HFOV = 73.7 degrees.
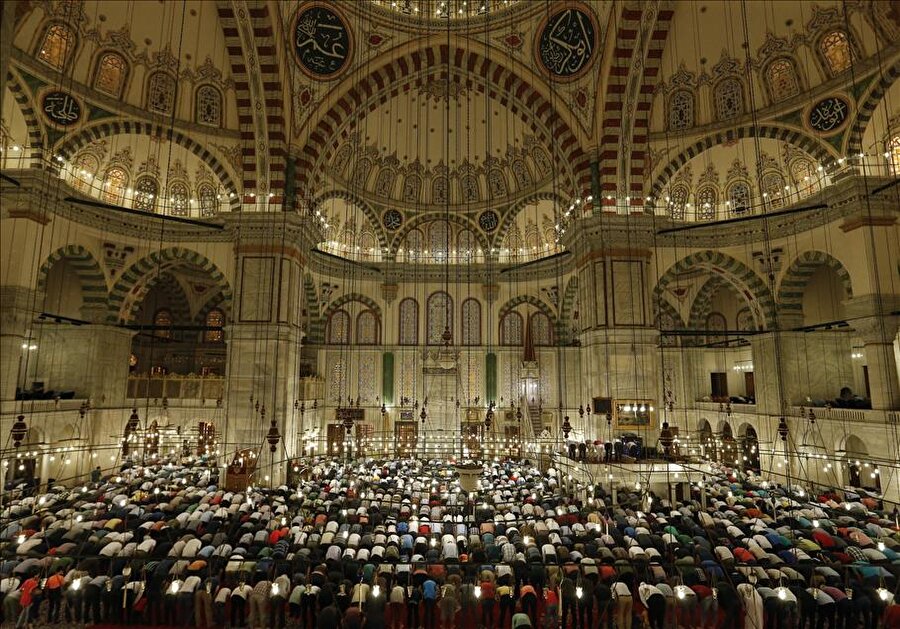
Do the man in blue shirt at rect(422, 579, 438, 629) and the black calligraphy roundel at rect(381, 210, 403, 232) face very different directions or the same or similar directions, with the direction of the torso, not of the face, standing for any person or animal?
very different directions

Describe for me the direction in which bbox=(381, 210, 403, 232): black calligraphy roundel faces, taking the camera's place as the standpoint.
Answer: facing the viewer

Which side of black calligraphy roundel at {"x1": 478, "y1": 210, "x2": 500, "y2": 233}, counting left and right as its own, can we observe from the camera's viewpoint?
front

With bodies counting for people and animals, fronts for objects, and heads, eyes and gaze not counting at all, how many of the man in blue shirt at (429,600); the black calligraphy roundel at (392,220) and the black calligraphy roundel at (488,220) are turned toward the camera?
2

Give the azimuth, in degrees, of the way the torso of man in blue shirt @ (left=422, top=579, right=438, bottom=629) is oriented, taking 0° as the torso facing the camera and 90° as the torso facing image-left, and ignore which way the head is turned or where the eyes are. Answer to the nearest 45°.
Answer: approximately 180°

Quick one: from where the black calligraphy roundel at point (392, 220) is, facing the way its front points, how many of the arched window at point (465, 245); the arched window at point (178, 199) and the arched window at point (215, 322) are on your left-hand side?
1

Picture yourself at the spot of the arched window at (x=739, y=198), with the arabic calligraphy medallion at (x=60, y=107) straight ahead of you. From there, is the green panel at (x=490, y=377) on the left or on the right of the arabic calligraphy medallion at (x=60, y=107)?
right

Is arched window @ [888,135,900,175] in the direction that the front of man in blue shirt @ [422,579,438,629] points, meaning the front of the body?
no

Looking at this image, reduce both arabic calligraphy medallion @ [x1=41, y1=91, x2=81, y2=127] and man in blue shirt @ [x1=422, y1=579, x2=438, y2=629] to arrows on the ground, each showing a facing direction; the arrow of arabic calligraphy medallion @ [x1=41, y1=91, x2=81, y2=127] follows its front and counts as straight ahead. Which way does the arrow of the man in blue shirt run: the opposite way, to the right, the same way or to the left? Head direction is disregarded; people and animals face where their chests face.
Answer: to the left

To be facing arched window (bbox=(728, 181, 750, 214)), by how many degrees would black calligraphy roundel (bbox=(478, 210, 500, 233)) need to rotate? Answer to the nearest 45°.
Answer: approximately 45° to its left

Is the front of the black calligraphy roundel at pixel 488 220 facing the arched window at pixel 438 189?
no

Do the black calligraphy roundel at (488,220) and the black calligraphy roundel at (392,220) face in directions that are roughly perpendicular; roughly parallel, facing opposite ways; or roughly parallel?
roughly parallel

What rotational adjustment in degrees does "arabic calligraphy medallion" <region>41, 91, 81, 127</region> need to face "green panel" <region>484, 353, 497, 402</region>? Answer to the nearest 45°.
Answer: approximately 45° to its left

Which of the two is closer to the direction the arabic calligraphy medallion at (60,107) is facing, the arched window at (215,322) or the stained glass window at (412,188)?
the stained glass window

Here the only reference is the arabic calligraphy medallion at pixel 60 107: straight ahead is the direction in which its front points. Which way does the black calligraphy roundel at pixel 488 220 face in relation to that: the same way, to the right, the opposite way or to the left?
to the right

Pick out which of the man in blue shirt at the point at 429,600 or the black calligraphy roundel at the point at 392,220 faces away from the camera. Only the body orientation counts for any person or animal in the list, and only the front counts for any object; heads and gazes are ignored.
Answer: the man in blue shirt

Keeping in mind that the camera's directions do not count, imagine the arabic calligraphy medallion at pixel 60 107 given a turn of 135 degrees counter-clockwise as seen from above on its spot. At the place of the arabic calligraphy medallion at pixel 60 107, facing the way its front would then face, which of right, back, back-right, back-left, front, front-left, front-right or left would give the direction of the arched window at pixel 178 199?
front-right

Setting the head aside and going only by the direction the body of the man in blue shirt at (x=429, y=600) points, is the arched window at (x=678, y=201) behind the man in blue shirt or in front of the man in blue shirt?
in front

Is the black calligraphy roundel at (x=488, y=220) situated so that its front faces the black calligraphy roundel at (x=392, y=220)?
no

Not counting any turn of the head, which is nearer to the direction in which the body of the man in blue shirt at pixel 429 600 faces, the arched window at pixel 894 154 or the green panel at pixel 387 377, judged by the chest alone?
the green panel
